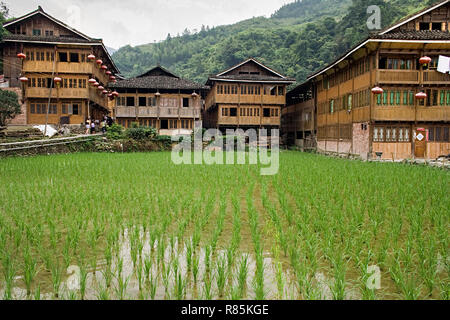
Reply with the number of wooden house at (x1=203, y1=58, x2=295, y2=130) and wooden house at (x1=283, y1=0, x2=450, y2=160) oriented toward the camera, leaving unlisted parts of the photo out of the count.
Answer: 2

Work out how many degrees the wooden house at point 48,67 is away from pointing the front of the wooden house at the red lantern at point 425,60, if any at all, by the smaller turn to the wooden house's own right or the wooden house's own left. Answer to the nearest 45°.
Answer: approximately 45° to the wooden house's own left

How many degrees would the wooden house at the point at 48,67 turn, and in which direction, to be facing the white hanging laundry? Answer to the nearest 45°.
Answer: approximately 45° to its left

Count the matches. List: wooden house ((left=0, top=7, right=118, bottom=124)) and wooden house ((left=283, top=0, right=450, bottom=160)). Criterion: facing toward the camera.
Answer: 2

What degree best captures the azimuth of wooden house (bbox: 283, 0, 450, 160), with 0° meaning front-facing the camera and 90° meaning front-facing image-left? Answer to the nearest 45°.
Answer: approximately 0°

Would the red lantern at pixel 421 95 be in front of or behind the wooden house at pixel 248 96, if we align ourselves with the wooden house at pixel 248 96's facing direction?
in front

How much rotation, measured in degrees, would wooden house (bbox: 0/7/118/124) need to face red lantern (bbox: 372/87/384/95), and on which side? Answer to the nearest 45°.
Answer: approximately 45° to its left

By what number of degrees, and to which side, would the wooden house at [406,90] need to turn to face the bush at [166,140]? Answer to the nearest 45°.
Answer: approximately 90° to its right

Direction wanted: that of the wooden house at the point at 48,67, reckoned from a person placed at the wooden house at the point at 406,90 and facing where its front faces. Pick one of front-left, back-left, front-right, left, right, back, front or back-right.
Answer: right
